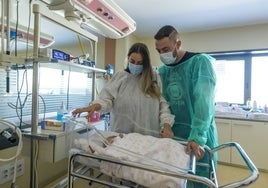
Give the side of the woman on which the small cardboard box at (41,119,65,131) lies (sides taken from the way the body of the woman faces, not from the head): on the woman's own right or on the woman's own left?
on the woman's own right

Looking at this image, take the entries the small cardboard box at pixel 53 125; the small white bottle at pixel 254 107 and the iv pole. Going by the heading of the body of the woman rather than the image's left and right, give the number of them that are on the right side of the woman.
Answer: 2

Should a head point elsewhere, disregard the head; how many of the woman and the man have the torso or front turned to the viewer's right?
0

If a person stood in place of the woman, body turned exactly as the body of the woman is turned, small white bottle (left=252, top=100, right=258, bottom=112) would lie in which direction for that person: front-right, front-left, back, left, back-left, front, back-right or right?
back-left

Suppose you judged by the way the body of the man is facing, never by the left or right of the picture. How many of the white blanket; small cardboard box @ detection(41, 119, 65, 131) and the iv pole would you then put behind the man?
0

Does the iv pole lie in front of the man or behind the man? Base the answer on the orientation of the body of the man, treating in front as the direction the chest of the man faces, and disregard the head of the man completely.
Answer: in front

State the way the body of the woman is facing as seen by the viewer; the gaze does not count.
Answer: toward the camera

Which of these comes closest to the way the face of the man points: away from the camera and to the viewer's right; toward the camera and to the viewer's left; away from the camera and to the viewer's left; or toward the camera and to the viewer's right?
toward the camera and to the viewer's left

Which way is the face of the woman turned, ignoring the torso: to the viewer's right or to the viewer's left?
to the viewer's left

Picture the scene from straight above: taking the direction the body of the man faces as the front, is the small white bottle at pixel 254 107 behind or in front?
behind

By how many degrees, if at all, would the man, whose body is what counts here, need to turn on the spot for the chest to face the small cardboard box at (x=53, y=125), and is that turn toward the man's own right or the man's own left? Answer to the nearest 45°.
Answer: approximately 45° to the man's own right

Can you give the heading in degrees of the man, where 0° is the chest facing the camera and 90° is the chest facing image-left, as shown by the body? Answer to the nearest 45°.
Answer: approximately 45°
